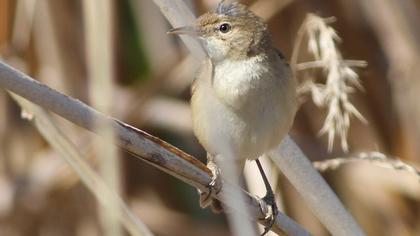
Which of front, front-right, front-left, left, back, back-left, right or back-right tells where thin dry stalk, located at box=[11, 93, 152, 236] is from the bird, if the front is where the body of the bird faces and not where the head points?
front-right

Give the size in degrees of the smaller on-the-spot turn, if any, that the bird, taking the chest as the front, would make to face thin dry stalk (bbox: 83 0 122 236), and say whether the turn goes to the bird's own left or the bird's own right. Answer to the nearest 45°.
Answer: approximately 45° to the bird's own right

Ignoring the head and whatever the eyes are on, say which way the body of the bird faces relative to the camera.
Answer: toward the camera
